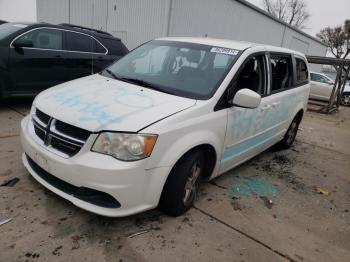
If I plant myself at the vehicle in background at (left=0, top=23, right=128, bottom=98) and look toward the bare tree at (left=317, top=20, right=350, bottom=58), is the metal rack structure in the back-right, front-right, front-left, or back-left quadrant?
front-right

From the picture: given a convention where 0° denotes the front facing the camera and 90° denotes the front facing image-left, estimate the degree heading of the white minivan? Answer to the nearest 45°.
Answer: approximately 45°

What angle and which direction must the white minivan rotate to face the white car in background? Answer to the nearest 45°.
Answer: approximately 180°

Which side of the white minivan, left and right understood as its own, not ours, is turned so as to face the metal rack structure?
back

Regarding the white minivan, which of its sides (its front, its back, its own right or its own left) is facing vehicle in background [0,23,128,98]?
right
